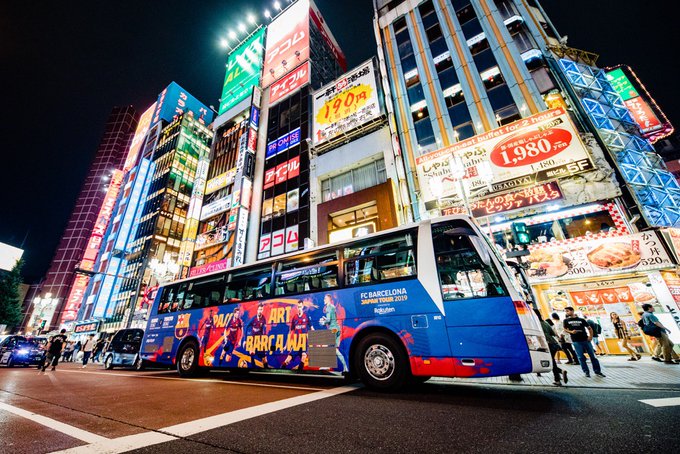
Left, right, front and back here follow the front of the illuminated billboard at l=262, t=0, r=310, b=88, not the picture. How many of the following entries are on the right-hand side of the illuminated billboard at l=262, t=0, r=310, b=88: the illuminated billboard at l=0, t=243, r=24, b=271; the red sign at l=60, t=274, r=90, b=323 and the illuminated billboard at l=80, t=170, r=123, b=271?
3

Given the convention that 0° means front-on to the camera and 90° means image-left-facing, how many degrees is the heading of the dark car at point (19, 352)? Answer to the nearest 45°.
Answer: approximately 315°

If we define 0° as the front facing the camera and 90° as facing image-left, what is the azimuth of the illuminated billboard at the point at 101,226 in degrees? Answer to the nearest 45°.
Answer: approximately 0°

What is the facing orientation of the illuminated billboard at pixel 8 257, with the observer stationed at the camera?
facing the viewer and to the right of the viewer

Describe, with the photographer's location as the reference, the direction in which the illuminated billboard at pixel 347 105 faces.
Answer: facing the viewer and to the left of the viewer

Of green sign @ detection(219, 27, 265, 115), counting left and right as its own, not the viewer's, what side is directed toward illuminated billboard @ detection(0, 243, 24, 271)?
right

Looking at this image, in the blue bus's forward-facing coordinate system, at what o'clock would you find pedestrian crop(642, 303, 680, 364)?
The pedestrian is roughly at 10 o'clock from the blue bus.

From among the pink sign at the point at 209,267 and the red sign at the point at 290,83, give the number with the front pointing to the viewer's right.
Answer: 0

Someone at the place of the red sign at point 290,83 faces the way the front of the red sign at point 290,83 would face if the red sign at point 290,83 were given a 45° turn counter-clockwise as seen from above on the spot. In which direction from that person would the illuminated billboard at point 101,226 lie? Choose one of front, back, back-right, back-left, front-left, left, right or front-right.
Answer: back-right

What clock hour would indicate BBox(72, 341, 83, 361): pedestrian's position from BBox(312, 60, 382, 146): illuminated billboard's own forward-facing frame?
The pedestrian is roughly at 2 o'clock from the illuminated billboard.

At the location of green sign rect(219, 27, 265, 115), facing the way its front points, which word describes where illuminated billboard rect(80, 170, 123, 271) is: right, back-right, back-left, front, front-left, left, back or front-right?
right

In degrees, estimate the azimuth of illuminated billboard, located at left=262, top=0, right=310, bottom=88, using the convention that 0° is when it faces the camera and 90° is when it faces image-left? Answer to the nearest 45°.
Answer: approximately 45°
